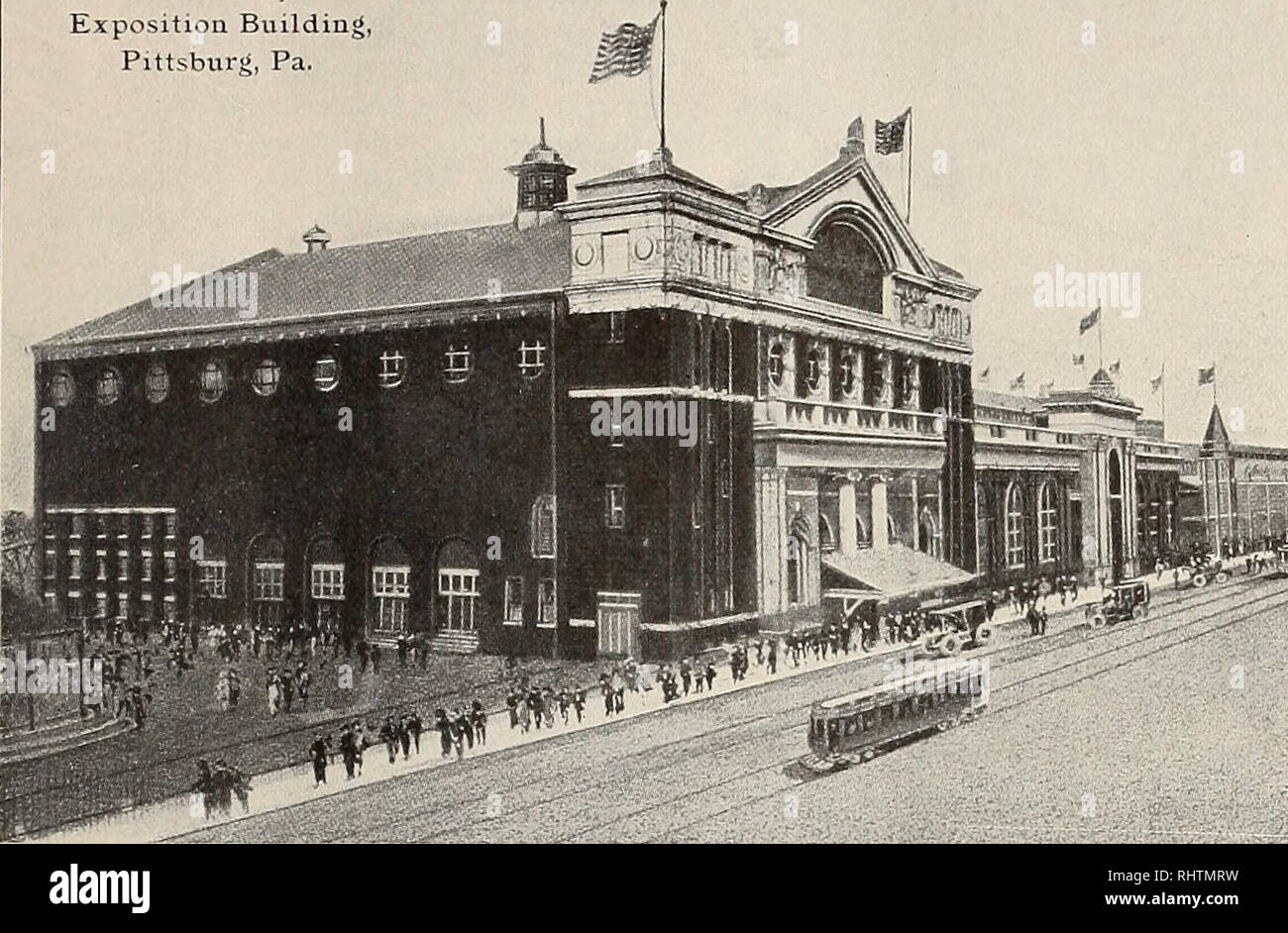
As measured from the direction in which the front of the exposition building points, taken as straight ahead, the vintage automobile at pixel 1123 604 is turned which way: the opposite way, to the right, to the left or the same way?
to the right

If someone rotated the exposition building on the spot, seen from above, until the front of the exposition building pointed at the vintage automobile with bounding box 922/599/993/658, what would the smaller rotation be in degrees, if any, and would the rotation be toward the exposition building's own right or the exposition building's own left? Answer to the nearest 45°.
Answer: approximately 45° to the exposition building's own left

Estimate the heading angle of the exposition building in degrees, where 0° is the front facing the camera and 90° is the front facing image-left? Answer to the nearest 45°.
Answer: approximately 315°

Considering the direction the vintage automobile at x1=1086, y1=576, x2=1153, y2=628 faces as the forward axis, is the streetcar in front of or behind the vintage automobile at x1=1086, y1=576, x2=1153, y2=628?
in front

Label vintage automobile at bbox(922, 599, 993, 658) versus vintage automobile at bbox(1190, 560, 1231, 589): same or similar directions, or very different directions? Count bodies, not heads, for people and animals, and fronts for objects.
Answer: same or similar directions
